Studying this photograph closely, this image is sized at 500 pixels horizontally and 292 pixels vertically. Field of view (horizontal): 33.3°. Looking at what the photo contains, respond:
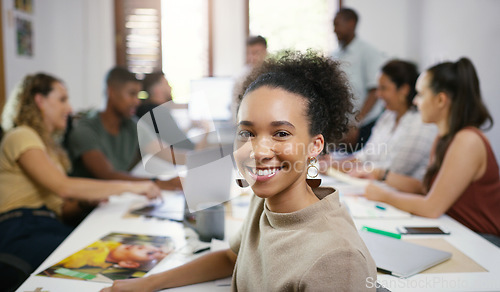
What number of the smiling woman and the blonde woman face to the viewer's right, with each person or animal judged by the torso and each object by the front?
1

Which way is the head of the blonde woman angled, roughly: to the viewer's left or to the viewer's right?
to the viewer's right

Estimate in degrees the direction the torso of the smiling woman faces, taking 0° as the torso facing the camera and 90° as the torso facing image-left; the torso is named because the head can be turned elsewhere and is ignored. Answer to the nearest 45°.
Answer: approximately 45°

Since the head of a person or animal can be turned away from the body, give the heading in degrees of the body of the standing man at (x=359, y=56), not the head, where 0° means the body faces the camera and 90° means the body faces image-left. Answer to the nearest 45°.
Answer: approximately 45°

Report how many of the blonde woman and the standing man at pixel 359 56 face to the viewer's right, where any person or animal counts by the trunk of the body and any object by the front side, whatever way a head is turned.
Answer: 1

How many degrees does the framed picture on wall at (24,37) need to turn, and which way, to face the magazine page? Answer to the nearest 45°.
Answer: approximately 45° to its right

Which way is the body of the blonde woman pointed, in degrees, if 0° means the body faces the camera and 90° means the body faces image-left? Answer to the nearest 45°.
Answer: approximately 270°

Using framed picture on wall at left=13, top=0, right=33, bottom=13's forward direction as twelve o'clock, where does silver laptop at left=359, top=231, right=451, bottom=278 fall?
The silver laptop is roughly at 1 o'clock from the framed picture on wall.
